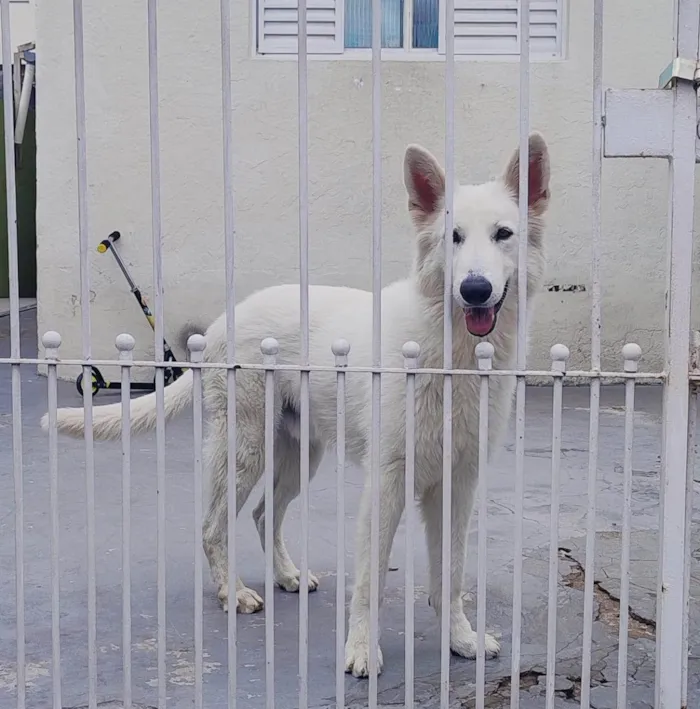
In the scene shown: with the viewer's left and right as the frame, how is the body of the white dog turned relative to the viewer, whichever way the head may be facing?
facing the viewer and to the right of the viewer

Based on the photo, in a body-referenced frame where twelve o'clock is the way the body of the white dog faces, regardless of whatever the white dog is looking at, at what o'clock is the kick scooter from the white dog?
The kick scooter is roughly at 7 o'clock from the white dog.

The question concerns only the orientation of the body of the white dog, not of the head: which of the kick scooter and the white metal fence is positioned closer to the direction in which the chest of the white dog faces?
the white metal fence

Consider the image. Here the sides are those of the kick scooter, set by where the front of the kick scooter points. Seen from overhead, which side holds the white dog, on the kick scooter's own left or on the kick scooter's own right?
on the kick scooter's own right

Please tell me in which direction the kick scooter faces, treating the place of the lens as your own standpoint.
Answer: facing to the right of the viewer

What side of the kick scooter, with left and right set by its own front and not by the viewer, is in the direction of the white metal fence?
right

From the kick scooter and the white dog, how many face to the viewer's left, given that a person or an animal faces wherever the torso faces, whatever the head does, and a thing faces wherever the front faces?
0
